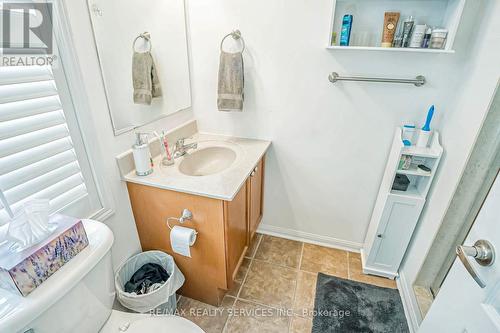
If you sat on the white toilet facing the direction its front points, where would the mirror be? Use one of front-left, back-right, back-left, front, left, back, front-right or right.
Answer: left

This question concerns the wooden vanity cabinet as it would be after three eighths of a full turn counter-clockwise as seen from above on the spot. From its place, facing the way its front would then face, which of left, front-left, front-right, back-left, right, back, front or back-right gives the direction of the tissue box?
left

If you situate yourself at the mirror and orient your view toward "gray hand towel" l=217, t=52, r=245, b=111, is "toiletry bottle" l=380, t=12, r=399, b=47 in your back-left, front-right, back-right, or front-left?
front-right

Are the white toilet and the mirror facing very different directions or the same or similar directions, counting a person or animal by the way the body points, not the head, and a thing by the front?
same or similar directions

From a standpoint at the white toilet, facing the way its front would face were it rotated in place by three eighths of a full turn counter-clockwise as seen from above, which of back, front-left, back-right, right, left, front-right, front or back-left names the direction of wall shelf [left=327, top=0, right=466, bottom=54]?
right

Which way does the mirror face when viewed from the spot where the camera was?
facing the viewer and to the right of the viewer

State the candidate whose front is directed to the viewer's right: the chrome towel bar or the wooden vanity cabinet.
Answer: the wooden vanity cabinet

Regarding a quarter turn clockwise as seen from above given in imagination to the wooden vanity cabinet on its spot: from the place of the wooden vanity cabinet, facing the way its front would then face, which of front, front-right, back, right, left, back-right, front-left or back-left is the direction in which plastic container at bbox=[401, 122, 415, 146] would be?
left

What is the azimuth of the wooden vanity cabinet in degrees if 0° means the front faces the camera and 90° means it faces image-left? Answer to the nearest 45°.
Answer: approximately 270°

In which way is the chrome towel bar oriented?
toward the camera

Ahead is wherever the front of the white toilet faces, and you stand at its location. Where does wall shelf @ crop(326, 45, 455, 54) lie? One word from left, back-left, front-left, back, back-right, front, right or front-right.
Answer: front-left
